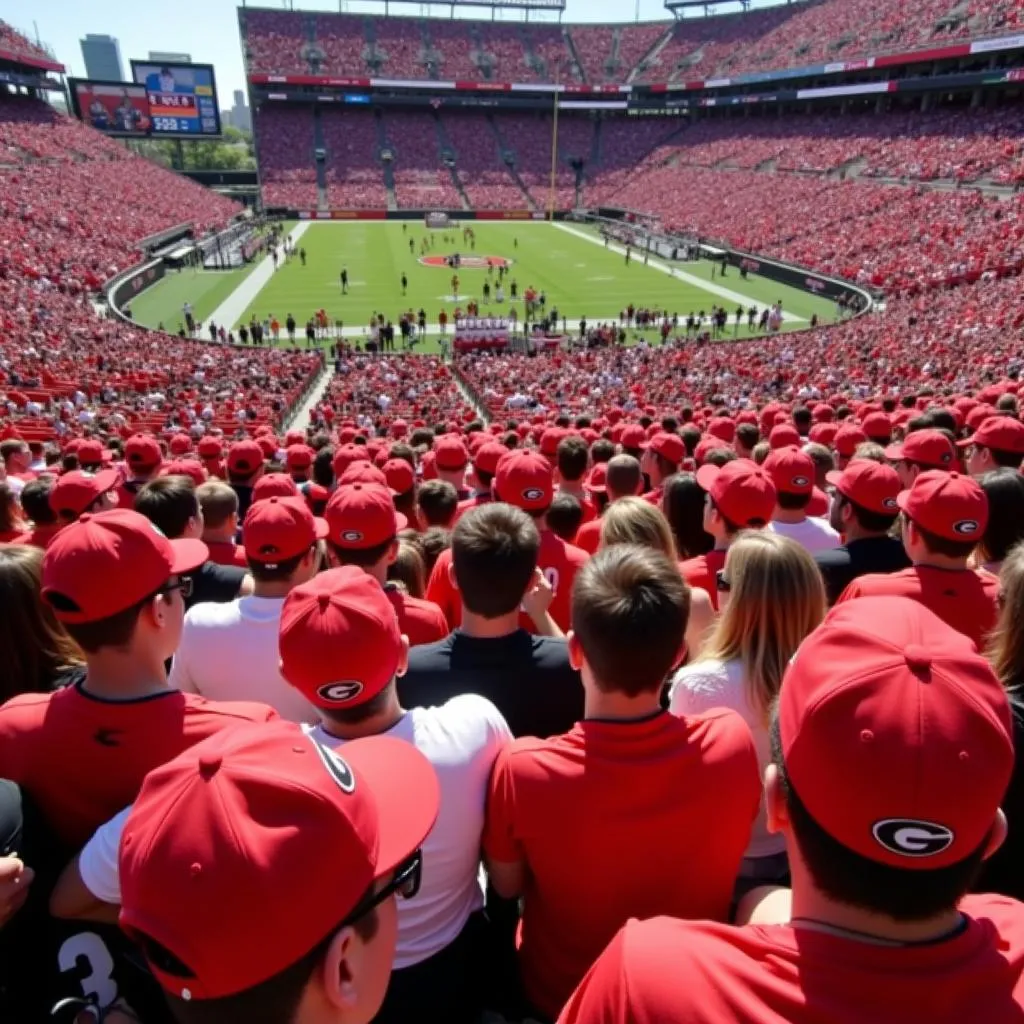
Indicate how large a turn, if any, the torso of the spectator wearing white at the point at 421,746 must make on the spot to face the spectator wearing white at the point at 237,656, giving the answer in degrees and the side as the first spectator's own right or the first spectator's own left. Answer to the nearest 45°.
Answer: approximately 45° to the first spectator's own left

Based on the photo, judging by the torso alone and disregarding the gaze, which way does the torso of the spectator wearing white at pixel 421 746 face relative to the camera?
away from the camera

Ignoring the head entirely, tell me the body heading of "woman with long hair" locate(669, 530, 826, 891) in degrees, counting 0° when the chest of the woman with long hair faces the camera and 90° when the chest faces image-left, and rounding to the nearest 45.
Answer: approximately 135°

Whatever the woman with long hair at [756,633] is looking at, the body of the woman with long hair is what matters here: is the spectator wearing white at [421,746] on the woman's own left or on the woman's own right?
on the woman's own left

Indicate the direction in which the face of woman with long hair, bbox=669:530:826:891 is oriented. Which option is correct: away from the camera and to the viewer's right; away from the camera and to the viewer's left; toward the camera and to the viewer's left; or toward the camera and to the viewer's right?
away from the camera and to the viewer's left

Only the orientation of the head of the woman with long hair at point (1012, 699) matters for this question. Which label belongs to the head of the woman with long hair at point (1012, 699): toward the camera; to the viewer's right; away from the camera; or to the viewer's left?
away from the camera

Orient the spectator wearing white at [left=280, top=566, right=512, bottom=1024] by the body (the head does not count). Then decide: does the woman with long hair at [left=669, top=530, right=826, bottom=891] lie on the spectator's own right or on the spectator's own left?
on the spectator's own right

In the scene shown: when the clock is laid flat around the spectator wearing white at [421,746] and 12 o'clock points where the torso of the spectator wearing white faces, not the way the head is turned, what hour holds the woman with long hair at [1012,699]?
The woman with long hair is roughly at 3 o'clock from the spectator wearing white.

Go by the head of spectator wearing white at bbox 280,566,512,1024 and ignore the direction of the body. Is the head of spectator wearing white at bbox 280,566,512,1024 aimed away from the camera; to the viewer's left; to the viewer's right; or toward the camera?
away from the camera
